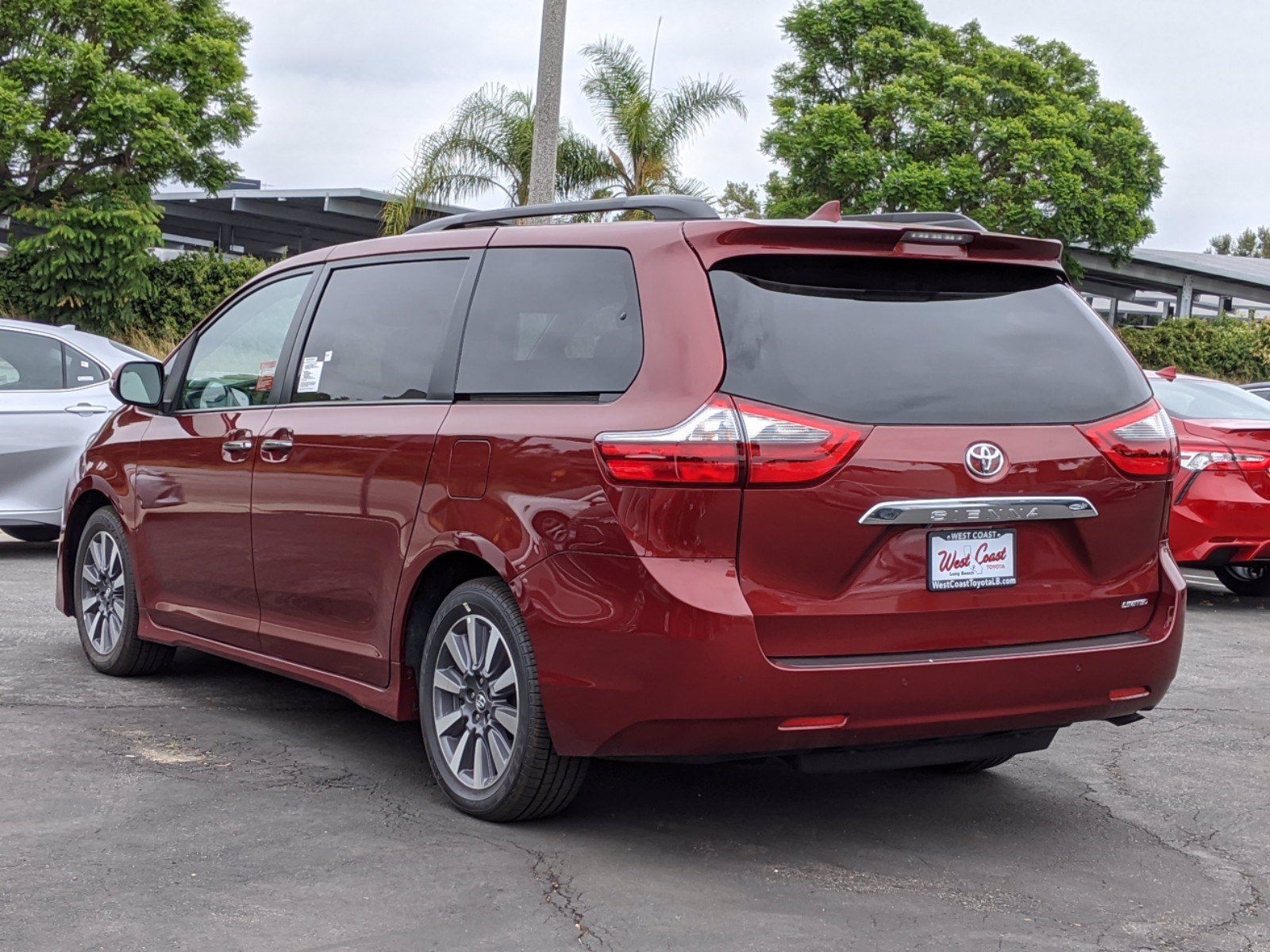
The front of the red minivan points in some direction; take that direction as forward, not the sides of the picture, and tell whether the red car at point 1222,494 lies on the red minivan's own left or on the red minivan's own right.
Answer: on the red minivan's own right

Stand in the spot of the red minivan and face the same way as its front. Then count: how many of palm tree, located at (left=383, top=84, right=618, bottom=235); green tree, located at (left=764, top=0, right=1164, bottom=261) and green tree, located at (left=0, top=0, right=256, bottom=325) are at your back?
0

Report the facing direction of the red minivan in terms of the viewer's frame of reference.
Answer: facing away from the viewer and to the left of the viewer

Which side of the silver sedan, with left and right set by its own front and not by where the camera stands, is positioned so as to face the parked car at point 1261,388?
back

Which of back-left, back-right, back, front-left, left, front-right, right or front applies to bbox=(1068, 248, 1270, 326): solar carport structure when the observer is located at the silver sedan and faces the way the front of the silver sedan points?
back-right

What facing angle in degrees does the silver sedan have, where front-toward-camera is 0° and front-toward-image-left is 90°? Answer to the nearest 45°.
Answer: approximately 90°

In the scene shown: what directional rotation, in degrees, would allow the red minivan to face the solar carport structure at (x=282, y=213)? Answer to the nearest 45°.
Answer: approximately 45° to its right

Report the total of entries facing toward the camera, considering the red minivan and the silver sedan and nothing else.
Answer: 0

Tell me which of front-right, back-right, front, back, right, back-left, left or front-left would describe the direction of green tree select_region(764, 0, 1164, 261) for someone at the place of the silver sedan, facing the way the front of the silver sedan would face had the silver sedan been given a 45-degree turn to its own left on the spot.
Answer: back

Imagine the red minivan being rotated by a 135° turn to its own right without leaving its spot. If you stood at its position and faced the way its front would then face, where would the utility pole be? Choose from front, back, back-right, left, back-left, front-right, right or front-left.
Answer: left

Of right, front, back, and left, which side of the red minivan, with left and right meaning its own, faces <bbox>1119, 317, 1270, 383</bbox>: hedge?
right

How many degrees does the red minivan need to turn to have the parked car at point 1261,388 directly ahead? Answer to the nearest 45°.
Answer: approximately 90° to its right

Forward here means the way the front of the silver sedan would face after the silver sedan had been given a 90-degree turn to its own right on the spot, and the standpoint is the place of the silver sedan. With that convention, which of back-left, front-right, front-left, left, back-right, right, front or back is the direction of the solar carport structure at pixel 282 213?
front

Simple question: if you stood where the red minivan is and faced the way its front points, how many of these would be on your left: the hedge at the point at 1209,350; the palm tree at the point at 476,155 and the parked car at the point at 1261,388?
0

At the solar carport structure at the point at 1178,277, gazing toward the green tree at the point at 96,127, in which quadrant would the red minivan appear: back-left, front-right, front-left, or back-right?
front-left

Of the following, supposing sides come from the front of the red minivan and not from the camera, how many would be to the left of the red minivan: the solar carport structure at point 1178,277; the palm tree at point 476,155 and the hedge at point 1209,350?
0
